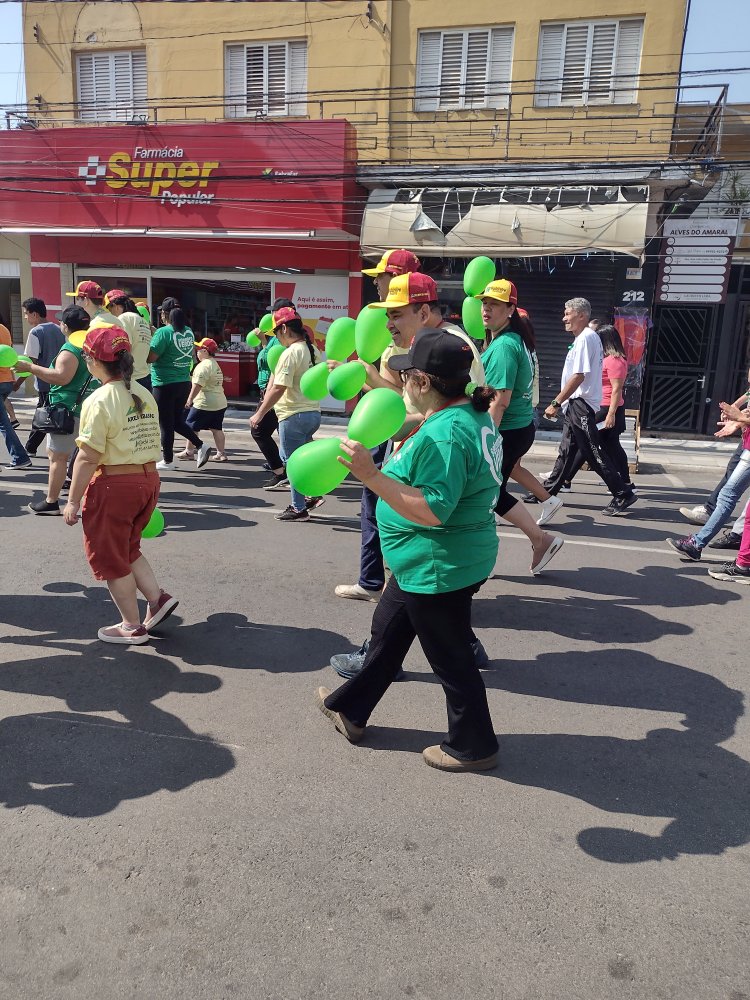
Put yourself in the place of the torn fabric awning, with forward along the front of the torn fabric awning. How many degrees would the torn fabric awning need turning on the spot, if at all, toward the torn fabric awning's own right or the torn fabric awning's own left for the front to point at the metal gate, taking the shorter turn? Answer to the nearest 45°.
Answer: approximately 90° to the torn fabric awning's own left

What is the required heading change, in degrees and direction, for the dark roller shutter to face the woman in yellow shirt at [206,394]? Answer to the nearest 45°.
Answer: approximately 45° to its right

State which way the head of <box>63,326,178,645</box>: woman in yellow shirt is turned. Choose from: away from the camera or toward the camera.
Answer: away from the camera

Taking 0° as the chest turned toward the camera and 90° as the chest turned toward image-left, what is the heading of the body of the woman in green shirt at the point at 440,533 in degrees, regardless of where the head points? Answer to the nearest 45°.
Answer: approximately 90°

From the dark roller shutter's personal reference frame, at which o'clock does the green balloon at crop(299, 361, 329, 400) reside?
The green balloon is roughly at 12 o'clock from the dark roller shutter.

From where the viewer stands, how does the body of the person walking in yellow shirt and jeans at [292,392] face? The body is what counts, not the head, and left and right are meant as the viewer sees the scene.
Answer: facing to the left of the viewer

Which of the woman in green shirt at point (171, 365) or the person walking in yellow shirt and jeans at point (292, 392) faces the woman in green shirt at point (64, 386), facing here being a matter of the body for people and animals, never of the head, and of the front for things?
the person walking in yellow shirt and jeans

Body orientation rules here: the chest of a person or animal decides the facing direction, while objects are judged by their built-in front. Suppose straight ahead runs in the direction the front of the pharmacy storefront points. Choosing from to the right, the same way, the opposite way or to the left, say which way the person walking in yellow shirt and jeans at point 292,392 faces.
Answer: to the right

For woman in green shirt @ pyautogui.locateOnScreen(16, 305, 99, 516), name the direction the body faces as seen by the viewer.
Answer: to the viewer's left

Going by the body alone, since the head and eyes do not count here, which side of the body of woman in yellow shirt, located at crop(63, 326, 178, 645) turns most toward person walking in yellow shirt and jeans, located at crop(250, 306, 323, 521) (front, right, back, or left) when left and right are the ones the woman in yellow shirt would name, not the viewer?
right

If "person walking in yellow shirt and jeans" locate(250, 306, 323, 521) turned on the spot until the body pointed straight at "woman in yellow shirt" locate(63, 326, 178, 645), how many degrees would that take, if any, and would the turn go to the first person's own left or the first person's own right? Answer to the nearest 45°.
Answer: approximately 90° to the first person's own left

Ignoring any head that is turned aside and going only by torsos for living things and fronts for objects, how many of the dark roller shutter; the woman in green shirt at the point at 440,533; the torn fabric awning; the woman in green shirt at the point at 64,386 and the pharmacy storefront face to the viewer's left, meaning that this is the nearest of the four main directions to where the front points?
2
